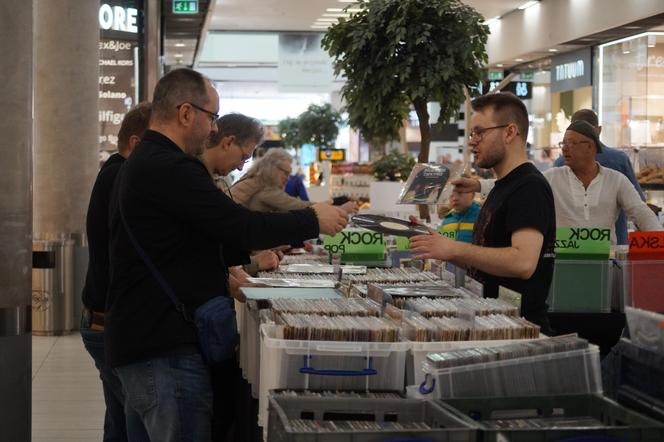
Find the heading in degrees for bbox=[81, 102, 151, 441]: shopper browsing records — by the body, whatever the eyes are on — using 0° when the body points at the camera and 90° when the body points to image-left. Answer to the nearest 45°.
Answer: approximately 225°

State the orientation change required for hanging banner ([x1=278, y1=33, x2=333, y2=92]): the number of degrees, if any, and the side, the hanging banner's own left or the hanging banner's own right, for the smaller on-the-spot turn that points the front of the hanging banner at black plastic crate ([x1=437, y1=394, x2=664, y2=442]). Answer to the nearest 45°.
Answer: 0° — it already faces it

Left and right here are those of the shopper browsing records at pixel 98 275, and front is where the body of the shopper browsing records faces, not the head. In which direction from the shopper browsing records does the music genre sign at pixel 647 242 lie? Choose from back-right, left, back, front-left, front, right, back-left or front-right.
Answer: front-right

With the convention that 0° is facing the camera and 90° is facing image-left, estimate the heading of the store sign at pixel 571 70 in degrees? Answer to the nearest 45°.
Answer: approximately 45°

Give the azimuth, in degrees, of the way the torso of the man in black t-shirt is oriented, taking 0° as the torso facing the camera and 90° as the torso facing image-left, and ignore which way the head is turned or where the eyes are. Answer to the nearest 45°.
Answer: approximately 90°

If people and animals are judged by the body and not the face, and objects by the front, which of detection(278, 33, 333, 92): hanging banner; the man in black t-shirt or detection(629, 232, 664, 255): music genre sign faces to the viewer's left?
the man in black t-shirt

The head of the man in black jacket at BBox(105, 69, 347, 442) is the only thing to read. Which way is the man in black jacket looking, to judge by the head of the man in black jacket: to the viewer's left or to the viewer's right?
to the viewer's right

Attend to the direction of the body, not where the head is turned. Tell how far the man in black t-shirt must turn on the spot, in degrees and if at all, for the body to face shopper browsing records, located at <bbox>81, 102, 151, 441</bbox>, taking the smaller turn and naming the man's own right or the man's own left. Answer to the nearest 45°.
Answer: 0° — they already face them
